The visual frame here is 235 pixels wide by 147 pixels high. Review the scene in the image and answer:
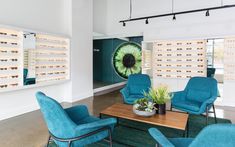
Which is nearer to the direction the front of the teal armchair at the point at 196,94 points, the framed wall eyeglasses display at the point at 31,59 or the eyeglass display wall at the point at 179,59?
the framed wall eyeglasses display

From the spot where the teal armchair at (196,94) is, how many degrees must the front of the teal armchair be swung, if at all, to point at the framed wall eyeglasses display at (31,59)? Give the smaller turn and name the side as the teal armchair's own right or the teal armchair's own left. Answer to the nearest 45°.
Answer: approximately 45° to the teal armchair's own right

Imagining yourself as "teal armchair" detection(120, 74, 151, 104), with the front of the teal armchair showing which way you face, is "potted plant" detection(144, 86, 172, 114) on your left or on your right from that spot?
on your left

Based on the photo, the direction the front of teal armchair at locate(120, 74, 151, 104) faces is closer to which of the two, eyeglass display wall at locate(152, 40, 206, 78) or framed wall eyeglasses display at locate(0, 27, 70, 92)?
the framed wall eyeglasses display

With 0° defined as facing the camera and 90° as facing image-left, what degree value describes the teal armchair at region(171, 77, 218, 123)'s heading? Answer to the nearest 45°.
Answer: approximately 45°

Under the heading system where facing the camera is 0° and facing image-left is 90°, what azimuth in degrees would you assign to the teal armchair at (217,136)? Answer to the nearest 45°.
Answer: approximately 135°

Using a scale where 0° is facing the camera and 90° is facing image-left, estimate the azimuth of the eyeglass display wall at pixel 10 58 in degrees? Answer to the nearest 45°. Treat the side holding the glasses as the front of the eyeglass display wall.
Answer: approximately 315°

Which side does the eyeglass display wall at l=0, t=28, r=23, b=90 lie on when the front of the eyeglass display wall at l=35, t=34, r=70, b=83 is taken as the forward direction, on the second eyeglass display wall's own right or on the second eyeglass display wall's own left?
on the second eyeglass display wall's own right

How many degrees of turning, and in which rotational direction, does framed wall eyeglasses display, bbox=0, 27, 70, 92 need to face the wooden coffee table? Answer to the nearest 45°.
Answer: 0° — it already faces it
